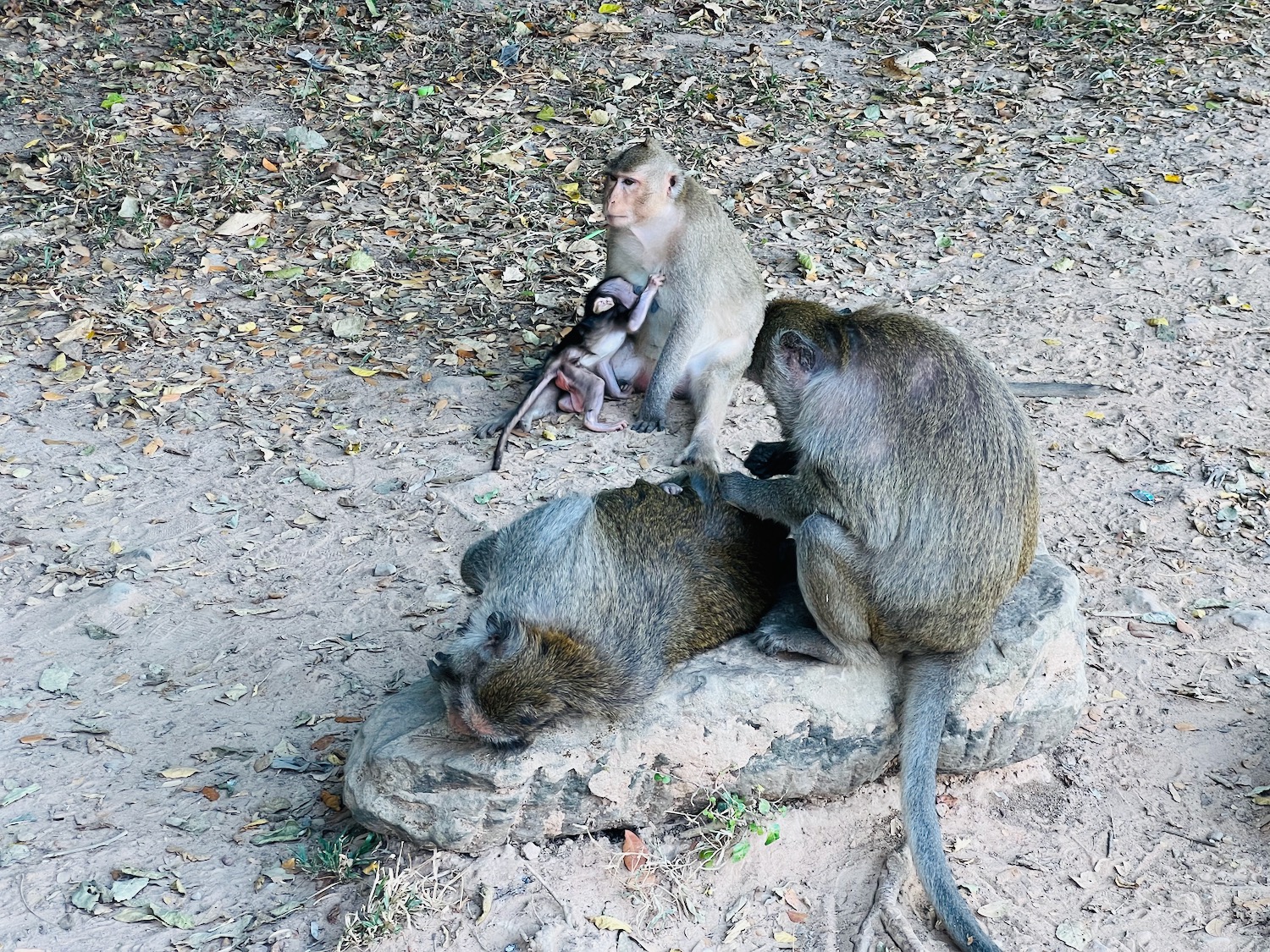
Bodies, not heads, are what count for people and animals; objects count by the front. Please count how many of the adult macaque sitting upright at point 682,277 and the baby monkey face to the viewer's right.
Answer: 1

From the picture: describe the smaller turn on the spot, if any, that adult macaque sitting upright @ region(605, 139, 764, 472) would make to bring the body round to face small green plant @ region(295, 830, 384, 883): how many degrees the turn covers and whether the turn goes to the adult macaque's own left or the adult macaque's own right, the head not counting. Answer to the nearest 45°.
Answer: approximately 45° to the adult macaque's own left

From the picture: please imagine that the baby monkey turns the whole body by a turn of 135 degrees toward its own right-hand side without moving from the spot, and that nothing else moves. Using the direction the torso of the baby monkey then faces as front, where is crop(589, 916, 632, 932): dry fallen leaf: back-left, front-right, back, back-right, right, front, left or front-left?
front-left

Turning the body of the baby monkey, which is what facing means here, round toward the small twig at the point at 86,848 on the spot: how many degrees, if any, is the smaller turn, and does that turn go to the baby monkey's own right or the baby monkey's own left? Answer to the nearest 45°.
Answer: approximately 135° to the baby monkey's own right

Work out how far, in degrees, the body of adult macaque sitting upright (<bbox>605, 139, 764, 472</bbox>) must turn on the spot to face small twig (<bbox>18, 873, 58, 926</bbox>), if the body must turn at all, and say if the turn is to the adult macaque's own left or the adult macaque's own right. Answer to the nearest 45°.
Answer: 0° — it already faces it

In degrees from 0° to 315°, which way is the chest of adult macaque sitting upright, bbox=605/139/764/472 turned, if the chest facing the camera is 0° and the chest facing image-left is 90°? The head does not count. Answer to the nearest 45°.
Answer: approximately 45°

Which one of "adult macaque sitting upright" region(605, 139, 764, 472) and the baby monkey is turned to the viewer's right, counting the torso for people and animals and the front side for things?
the baby monkey

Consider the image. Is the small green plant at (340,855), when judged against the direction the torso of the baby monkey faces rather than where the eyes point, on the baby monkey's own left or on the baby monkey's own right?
on the baby monkey's own right

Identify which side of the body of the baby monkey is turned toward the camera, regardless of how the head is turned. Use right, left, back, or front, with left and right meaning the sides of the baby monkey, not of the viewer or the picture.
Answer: right

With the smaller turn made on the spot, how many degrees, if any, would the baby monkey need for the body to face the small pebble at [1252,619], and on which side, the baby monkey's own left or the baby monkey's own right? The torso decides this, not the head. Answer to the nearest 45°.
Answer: approximately 45° to the baby monkey's own right

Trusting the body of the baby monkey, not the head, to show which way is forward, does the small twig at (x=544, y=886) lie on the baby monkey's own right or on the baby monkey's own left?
on the baby monkey's own right

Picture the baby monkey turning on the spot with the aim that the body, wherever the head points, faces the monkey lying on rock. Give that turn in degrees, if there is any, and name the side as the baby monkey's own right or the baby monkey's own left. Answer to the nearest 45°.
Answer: approximately 90° to the baby monkey's own right

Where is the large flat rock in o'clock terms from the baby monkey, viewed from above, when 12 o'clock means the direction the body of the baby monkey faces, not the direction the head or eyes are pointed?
The large flat rock is roughly at 3 o'clock from the baby monkey.
